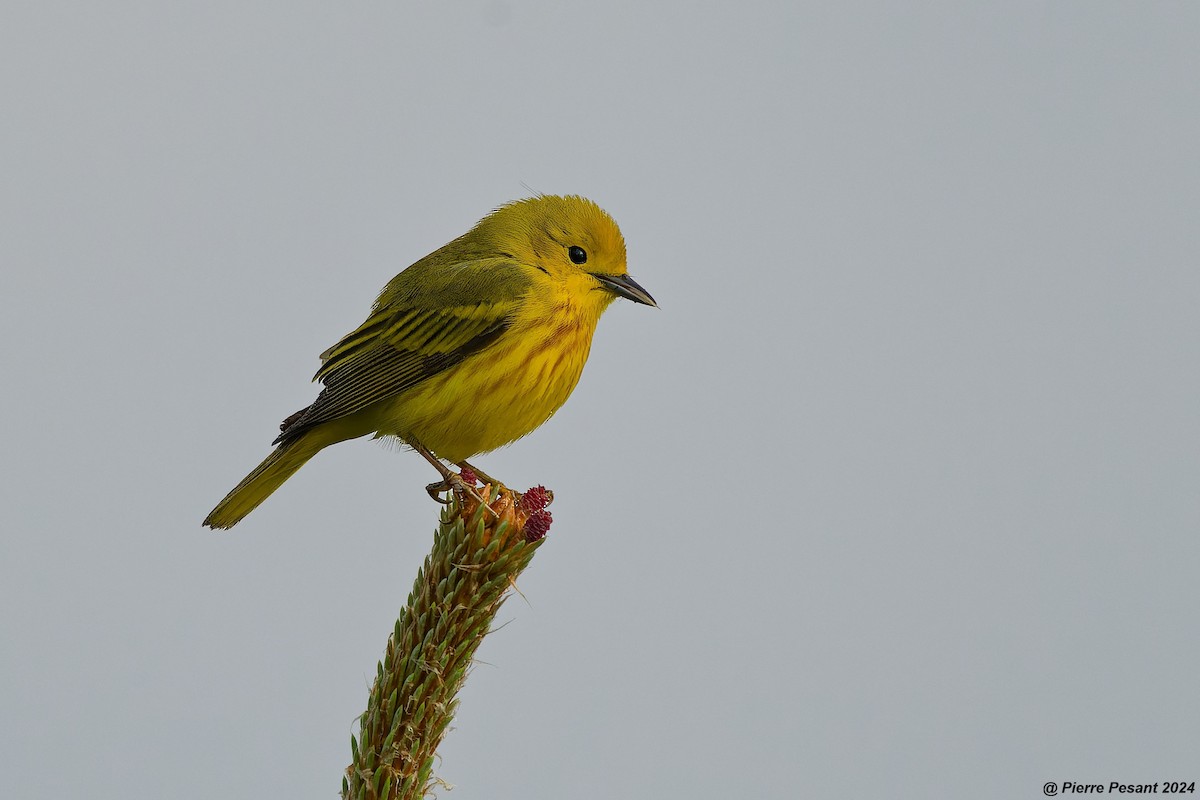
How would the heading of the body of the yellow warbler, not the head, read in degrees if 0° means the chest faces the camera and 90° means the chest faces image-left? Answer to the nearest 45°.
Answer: approximately 270°
